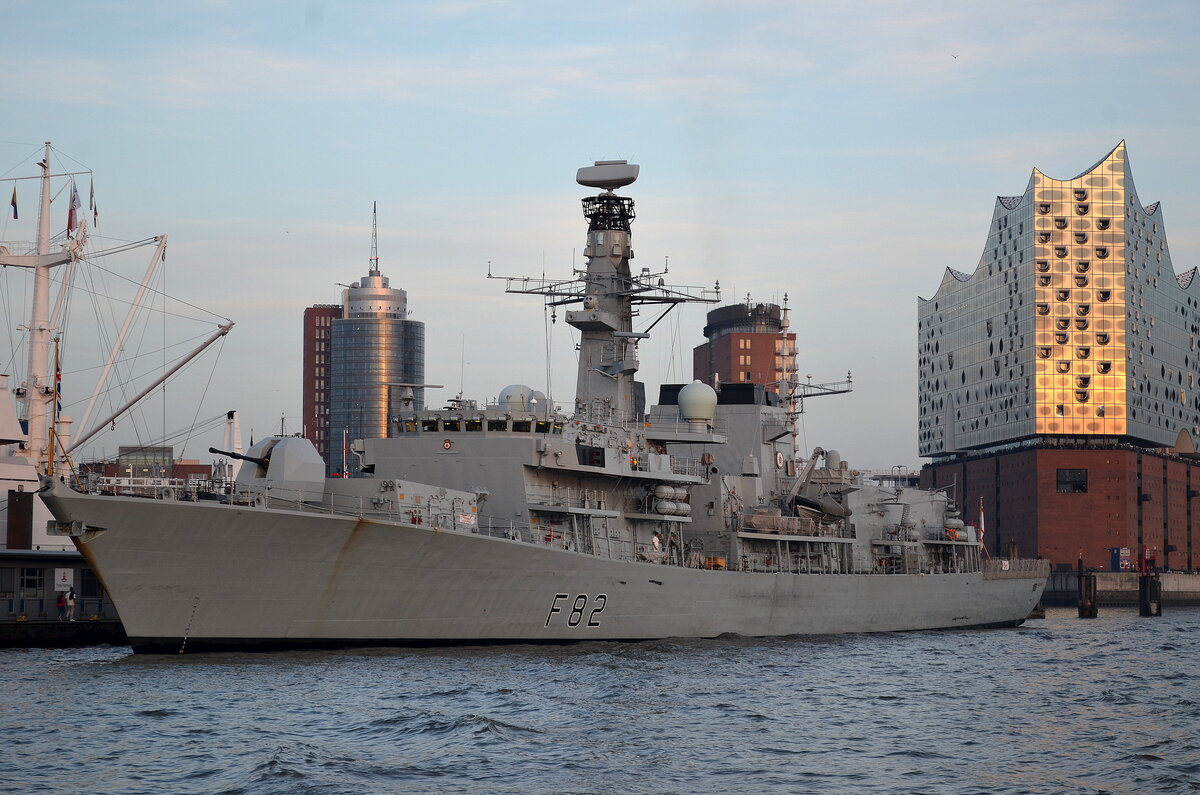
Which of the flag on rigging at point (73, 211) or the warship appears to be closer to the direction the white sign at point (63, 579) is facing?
the warship

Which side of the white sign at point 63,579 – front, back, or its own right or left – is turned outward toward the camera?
front

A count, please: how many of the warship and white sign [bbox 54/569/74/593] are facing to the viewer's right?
0

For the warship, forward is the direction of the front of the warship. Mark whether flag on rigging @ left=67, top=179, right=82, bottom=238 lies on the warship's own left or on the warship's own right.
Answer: on the warship's own right

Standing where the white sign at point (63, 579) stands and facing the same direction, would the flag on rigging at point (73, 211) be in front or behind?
behind

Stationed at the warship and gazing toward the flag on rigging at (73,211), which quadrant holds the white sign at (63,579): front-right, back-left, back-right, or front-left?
front-left

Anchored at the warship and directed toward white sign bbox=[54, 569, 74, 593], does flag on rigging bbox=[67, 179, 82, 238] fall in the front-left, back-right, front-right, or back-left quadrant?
front-right
